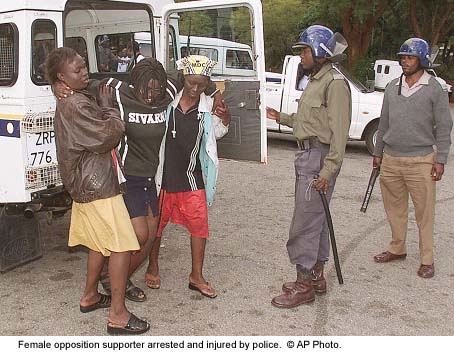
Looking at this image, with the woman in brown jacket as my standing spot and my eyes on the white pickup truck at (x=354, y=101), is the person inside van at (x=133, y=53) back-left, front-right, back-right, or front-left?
front-left

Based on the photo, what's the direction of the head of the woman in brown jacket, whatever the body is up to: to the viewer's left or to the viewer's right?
to the viewer's right

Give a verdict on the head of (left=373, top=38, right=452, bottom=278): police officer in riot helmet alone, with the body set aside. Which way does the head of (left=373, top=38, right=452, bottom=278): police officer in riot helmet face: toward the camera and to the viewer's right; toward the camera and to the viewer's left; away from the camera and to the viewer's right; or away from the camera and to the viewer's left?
toward the camera and to the viewer's left

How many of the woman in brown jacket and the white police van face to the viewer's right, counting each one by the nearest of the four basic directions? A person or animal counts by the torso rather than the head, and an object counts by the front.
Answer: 1

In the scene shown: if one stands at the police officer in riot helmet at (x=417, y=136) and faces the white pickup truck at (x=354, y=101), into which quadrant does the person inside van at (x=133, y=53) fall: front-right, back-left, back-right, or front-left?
front-left

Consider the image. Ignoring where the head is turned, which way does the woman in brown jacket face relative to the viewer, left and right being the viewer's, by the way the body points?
facing to the right of the viewer

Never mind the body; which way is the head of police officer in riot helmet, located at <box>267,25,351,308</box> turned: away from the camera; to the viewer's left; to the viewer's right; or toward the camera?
to the viewer's left

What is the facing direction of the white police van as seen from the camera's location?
facing away from the viewer and to the left of the viewer

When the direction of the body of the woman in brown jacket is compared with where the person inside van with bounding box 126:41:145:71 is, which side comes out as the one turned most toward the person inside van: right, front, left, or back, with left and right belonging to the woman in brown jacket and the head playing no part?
left

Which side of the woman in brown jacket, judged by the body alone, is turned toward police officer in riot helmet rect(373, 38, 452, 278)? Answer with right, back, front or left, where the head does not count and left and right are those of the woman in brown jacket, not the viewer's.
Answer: front

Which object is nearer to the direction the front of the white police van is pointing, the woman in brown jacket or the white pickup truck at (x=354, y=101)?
the white pickup truck

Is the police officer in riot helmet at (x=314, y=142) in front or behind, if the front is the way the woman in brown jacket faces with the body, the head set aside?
in front

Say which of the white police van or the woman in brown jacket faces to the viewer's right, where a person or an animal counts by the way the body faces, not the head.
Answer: the woman in brown jacket

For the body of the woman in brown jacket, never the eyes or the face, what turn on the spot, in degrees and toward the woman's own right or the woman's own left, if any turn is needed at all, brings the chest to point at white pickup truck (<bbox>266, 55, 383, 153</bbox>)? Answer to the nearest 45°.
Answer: approximately 45° to the woman's own left
